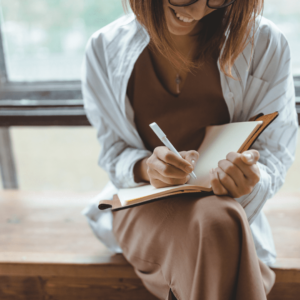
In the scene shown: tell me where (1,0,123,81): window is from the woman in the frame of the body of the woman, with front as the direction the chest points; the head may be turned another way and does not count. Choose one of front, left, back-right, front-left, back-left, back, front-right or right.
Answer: back-right

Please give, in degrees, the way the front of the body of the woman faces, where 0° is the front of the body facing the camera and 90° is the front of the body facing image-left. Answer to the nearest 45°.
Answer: approximately 0°

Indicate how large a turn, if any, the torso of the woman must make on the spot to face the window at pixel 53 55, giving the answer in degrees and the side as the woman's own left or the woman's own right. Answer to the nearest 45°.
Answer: approximately 135° to the woman's own right
